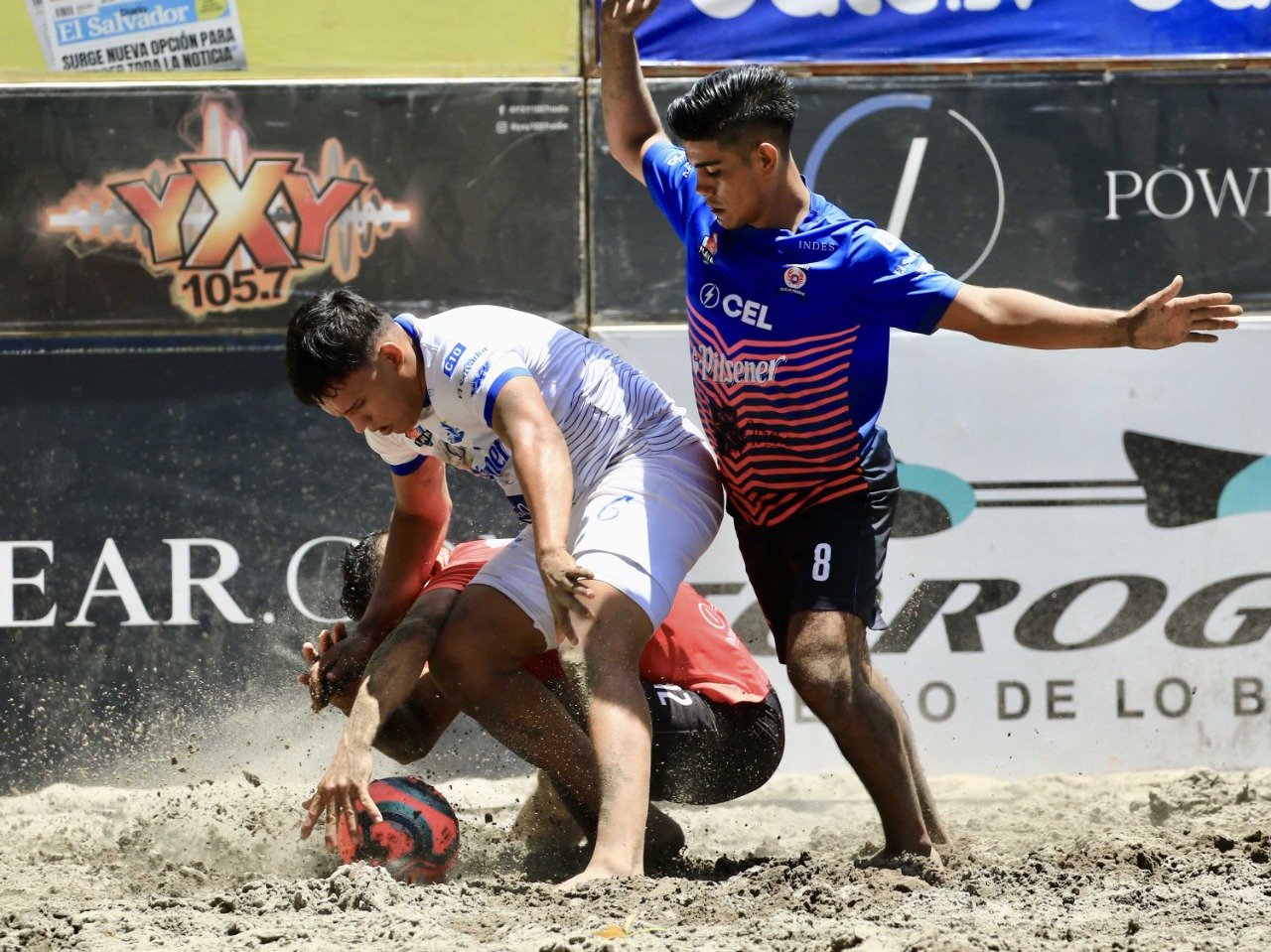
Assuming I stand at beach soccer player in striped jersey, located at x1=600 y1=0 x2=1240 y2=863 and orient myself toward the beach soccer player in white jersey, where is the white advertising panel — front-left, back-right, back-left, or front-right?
back-right

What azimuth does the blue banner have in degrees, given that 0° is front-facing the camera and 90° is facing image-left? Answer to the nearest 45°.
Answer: approximately 0°

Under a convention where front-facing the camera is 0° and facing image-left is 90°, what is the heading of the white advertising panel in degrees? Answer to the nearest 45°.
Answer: approximately 0°

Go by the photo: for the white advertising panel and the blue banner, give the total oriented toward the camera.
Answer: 2

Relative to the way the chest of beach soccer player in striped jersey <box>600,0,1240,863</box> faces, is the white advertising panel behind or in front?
behind

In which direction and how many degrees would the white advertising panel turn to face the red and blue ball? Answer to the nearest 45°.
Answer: approximately 45° to its right

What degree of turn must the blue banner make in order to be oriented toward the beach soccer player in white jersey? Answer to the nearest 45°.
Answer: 0° — it already faces them

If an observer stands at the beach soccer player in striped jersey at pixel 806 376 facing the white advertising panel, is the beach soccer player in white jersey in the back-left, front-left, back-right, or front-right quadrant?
back-left
